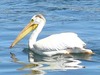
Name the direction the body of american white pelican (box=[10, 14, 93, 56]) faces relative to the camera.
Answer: to the viewer's left
